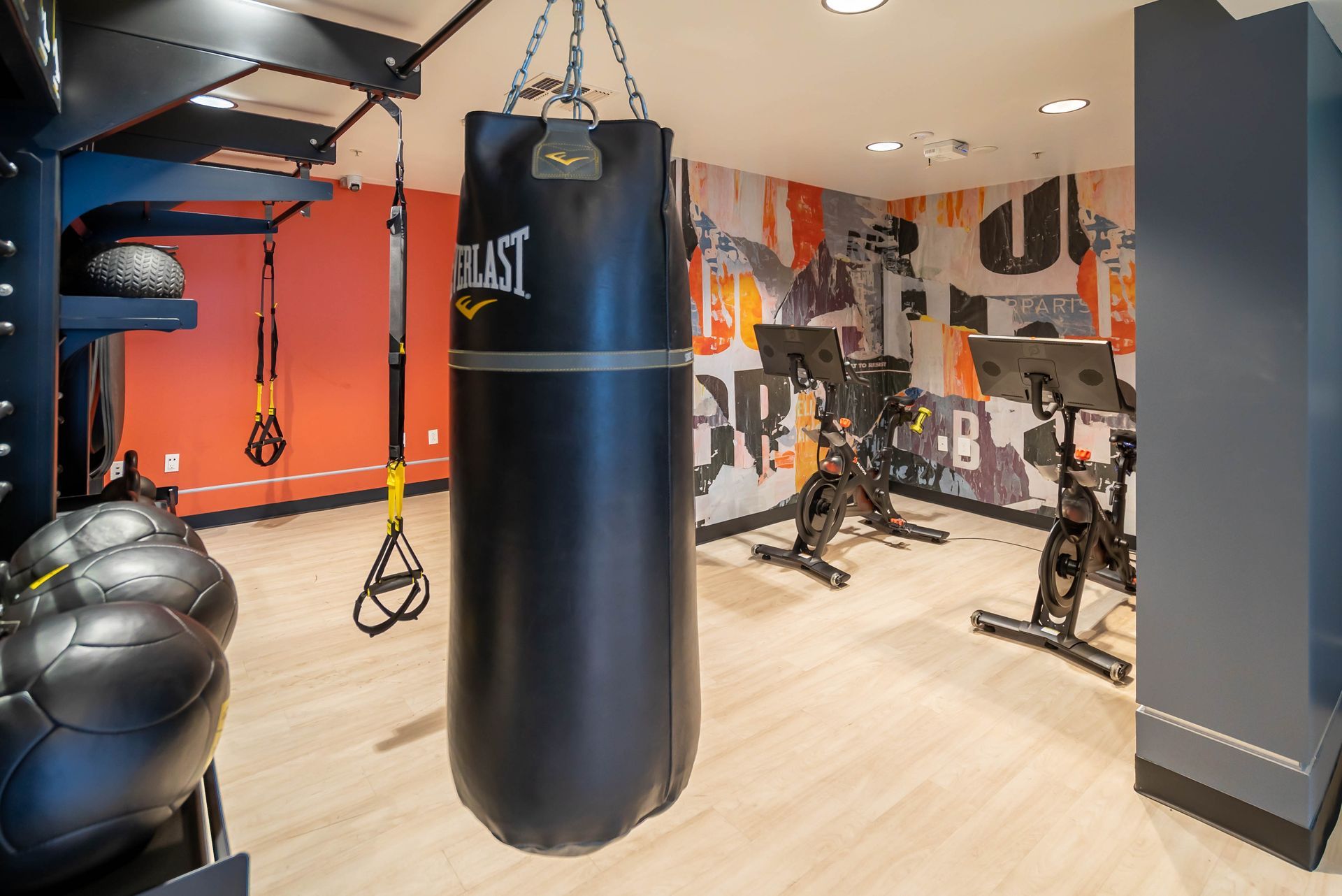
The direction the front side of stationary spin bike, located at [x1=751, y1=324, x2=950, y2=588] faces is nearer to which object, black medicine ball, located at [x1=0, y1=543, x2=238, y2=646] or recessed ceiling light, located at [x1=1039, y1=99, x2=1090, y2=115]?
the black medicine ball

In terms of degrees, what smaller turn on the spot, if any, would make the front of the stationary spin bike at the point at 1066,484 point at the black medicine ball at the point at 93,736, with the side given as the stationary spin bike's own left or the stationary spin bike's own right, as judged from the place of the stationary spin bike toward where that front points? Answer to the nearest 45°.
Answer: approximately 45° to the stationary spin bike's own left

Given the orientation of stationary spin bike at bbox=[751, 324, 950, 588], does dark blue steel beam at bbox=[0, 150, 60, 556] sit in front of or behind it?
in front

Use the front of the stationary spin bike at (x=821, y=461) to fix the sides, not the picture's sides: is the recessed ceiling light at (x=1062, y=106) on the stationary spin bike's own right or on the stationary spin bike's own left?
on the stationary spin bike's own left

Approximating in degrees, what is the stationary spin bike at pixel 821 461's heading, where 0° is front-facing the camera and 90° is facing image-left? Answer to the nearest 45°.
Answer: approximately 45°

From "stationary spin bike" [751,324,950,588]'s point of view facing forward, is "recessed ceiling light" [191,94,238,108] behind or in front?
in front

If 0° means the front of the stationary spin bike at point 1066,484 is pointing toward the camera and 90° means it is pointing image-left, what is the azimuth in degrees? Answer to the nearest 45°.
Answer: approximately 45°

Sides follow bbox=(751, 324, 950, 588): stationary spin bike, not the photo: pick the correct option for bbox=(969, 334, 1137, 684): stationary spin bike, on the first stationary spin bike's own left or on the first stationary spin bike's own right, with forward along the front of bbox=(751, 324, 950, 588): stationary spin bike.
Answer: on the first stationary spin bike's own left

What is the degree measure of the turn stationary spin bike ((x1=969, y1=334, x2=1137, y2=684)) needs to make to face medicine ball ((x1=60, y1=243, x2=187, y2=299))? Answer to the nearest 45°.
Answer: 0° — it already faces it
